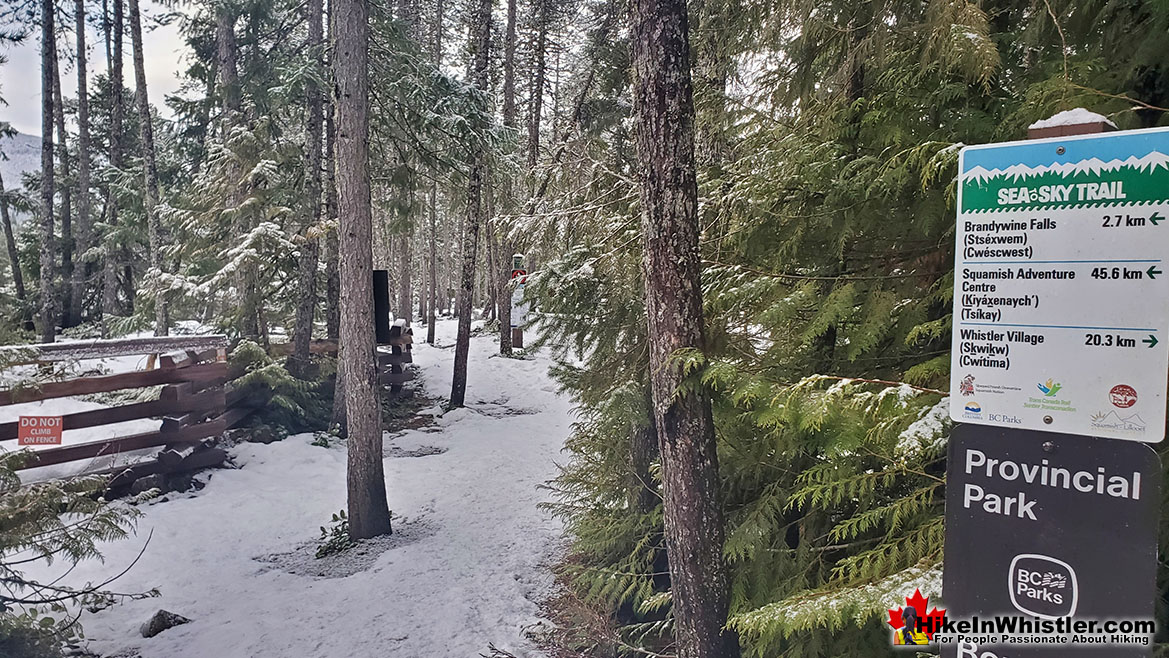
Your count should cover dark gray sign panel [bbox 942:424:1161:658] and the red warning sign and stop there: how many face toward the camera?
2

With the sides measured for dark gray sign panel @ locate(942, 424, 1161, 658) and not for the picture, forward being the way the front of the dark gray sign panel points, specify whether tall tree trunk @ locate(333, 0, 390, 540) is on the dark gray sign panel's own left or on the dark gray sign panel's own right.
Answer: on the dark gray sign panel's own right

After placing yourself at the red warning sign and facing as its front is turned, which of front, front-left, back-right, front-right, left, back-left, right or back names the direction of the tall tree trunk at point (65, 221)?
back

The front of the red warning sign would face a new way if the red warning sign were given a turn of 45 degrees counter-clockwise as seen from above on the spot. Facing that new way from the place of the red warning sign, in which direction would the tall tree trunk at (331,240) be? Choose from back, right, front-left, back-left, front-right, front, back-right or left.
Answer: left

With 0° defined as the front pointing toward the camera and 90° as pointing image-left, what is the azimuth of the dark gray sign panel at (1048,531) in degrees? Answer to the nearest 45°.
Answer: approximately 0°

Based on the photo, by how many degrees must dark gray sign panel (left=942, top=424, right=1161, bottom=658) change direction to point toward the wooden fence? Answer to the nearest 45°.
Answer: approximately 90° to its right

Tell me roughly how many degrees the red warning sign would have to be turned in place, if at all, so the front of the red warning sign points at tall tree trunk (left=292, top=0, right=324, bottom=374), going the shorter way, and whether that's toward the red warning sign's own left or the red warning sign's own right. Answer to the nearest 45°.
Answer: approximately 135° to the red warning sign's own left

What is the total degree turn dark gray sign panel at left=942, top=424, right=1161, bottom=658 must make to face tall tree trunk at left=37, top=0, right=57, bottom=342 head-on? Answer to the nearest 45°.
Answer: approximately 90° to its right

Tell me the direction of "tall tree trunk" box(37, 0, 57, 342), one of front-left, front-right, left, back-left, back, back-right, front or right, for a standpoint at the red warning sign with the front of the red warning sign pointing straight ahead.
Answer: back

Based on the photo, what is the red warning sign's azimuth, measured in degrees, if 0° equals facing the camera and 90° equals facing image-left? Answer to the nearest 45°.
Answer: approximately 0°
